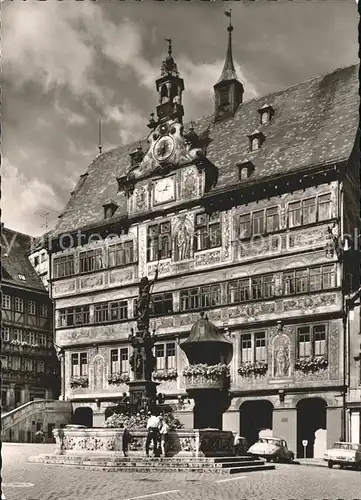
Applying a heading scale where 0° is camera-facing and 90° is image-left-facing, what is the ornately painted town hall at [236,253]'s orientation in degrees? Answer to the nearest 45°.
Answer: approximately 45°

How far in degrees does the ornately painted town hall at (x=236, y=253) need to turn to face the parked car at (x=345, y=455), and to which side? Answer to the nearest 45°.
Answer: approximately 45° to its left

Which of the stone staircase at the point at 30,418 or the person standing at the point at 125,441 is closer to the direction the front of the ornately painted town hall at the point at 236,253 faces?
the person standing

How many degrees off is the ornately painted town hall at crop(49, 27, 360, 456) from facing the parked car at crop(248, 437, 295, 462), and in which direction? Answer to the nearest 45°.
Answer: approximately 45° to its left
